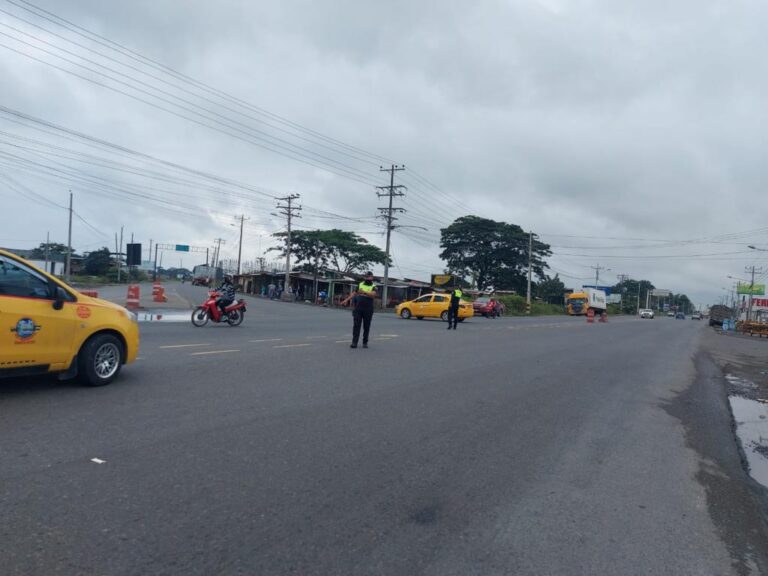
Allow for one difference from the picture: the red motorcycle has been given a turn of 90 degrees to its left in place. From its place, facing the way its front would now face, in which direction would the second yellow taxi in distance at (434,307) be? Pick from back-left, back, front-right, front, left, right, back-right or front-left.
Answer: back-left

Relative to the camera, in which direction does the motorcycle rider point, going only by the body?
to the viewer's left

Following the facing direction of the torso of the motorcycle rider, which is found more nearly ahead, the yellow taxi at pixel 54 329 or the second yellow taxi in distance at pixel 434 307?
the yellow taxi

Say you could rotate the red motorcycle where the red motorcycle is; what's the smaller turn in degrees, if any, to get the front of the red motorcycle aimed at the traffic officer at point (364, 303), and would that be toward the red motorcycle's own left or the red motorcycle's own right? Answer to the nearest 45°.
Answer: approximately 135° to the red motorcycle's own left

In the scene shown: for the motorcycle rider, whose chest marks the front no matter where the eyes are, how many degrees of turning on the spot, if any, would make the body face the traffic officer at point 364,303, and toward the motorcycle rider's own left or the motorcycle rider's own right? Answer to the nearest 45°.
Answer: approximately 135° to the motorcycle rider's own left
